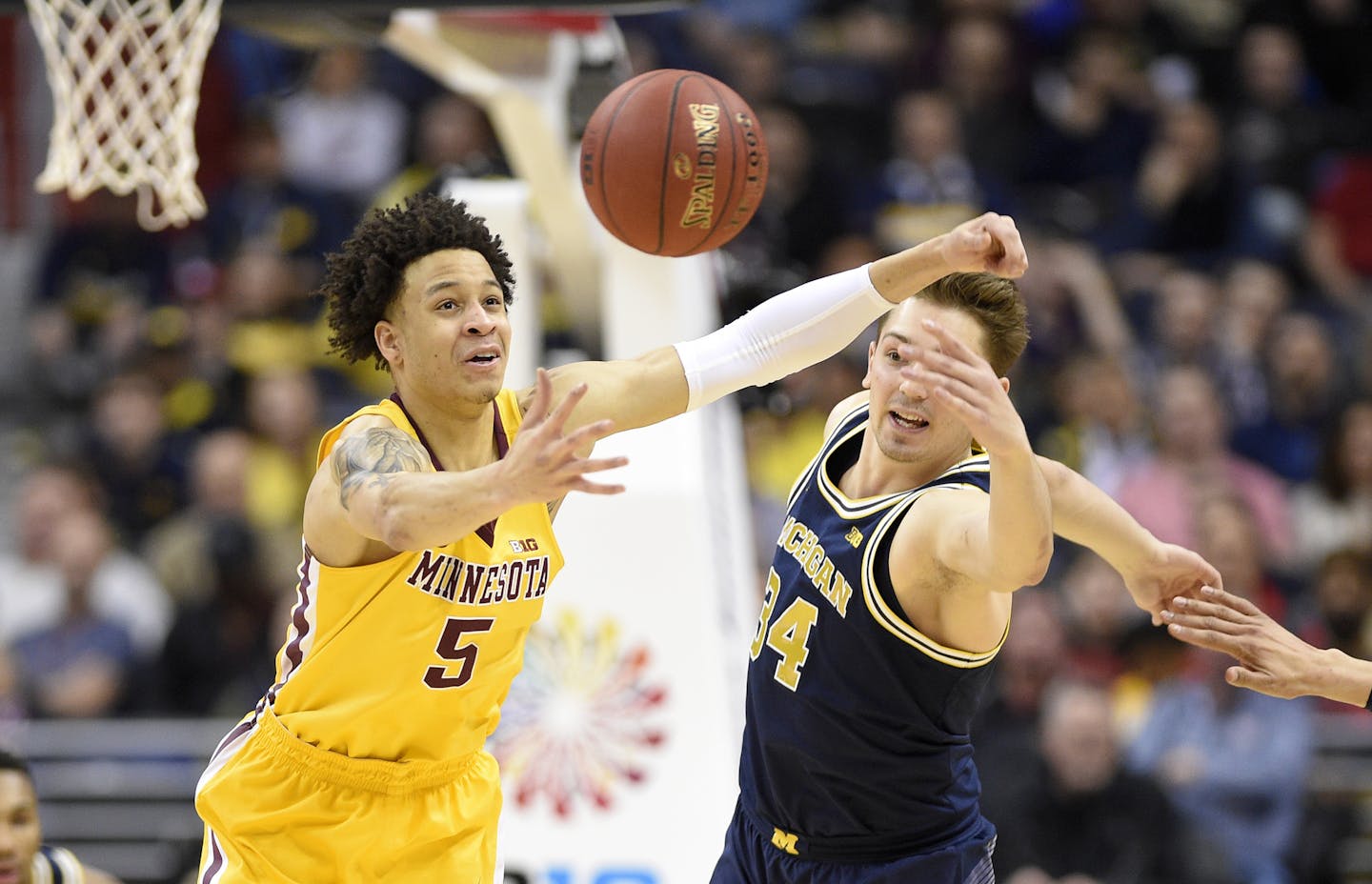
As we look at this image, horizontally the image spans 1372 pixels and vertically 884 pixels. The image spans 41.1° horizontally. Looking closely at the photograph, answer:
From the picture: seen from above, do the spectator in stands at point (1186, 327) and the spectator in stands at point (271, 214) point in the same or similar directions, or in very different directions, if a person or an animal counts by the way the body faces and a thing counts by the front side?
same or similar directions

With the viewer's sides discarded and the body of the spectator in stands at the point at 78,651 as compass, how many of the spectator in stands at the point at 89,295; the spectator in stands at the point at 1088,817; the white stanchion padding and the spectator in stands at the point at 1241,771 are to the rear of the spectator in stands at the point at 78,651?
1

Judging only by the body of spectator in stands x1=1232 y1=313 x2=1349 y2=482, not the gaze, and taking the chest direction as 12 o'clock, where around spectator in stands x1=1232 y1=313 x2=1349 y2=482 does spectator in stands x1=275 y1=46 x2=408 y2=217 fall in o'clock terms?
spectator in stands x1=275 y1=46 x2=408 y2=217 is roughly at 3 o'clock from spectator in stands x1=1232 y1=313 x2=1349 y2=482.

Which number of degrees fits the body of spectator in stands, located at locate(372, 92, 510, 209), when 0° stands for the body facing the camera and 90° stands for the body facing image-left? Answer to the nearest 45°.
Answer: approximately 0°

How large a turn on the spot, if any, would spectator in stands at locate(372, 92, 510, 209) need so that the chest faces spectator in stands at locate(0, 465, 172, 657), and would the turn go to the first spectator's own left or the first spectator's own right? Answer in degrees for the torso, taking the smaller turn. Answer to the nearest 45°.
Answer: approximately 45° to the first spectator's own right

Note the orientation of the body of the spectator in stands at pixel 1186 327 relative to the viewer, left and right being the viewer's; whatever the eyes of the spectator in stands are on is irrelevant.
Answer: facing the viewer

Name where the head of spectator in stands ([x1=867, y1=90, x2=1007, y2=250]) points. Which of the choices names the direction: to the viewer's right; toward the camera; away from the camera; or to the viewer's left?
toward the camera

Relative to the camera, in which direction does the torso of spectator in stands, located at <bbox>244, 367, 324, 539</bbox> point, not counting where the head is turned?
toward the camera

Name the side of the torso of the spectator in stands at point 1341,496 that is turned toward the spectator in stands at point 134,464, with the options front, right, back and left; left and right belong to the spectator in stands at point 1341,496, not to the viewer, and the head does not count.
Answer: right

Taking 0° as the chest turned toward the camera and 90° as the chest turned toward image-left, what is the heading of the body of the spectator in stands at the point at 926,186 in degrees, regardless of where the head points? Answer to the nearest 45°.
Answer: approximately 0°

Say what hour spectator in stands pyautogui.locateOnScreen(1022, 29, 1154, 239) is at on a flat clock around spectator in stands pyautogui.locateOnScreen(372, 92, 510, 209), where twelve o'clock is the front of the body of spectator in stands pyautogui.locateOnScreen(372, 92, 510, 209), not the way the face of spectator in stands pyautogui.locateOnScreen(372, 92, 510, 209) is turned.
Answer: spectator in stands pyautogui.locateOnScreen(1022, 29, 1154, 239) is roughly at 9 o'clock from spectator in stands pyautogui.locateOnScreen(372, 92, 510, 209).

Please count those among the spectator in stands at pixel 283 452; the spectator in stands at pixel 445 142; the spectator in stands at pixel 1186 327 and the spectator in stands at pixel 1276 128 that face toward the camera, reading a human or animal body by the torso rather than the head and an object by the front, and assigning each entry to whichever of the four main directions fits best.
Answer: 4

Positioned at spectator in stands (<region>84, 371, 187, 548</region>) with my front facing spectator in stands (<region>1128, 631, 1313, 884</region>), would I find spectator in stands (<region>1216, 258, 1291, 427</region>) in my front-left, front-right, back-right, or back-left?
front-left

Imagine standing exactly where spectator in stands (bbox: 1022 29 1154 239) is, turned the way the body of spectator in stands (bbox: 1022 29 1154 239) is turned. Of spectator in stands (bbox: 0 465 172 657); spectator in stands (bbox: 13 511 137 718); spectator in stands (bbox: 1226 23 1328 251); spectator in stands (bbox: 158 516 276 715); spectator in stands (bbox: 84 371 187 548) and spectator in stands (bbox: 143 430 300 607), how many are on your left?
1
